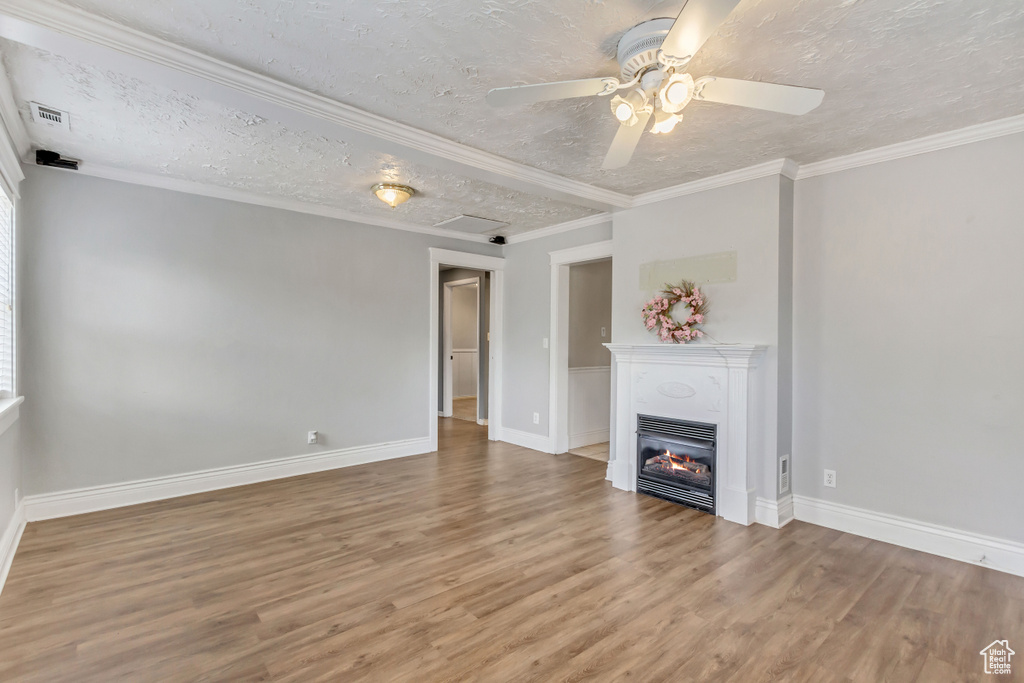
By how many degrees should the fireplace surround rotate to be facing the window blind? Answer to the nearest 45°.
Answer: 0° — it already faces it

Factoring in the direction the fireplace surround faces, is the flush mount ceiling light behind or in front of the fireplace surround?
in front

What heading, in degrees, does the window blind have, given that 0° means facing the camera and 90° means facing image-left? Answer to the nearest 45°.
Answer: approximately 270°

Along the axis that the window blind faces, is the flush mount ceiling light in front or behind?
in front

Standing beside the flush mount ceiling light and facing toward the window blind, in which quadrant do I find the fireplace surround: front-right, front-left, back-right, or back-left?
back-left

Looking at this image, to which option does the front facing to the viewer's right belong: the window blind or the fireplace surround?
the window blind

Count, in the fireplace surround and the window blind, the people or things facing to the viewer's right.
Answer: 1
